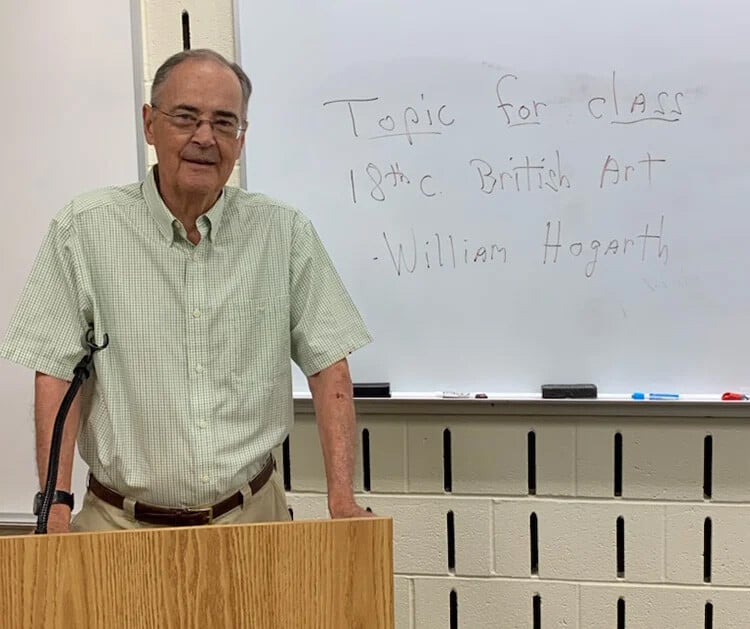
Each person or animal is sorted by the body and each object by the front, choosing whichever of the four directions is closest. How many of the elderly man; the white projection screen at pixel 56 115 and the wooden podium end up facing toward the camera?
3

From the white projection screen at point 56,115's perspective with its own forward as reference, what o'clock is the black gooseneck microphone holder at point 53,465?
The black gooseneck microphone holder is roughly at 12 o'clock from the white projection screen.

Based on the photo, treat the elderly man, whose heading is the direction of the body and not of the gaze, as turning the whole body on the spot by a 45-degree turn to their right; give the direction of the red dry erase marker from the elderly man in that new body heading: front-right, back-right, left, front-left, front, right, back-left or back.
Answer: back-left

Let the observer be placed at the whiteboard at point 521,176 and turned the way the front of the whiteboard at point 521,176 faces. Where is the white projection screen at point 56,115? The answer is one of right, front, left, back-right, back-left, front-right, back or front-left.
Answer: right

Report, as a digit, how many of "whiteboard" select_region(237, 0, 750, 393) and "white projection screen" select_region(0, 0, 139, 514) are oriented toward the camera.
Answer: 2

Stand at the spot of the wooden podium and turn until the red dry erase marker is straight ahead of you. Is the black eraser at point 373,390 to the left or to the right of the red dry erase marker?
left

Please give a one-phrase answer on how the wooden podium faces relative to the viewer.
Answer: facing the viewer

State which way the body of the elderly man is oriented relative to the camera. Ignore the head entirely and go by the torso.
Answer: toward the camera

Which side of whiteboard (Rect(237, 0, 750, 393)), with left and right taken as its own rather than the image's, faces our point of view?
front

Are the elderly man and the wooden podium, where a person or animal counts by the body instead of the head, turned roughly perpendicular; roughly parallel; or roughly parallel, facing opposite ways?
roughly parallel

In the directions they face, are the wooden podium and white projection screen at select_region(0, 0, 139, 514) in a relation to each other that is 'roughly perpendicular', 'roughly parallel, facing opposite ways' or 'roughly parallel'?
roughly parallel

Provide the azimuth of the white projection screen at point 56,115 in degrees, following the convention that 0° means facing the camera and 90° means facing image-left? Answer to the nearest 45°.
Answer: approximately 0°

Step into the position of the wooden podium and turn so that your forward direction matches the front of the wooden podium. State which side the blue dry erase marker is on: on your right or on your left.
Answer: on your left

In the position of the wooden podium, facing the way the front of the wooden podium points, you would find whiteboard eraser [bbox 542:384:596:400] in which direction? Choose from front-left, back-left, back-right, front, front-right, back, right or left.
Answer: back-left
